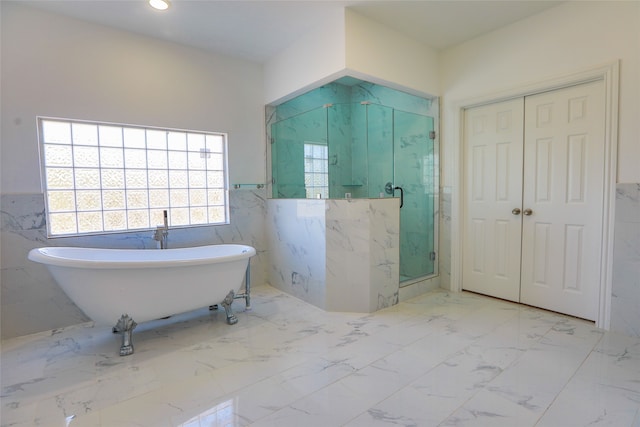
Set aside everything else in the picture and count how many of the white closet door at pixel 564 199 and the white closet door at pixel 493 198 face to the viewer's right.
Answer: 0

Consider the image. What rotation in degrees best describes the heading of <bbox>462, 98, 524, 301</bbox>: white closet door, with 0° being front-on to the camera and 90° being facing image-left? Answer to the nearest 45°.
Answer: approximately 45°

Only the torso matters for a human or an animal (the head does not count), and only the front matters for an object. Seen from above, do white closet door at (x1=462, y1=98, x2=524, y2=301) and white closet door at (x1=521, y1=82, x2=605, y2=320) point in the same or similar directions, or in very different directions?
same or similar directions

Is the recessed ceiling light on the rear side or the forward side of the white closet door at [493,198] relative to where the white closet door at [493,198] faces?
on the forward side

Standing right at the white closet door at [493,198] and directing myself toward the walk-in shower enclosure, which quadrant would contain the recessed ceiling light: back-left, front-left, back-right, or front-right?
front-left

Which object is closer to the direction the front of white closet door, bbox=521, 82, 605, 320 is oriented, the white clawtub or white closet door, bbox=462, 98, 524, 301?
the white clawtub

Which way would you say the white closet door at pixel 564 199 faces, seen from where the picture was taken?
facing the viewer and to the left of the viewer
